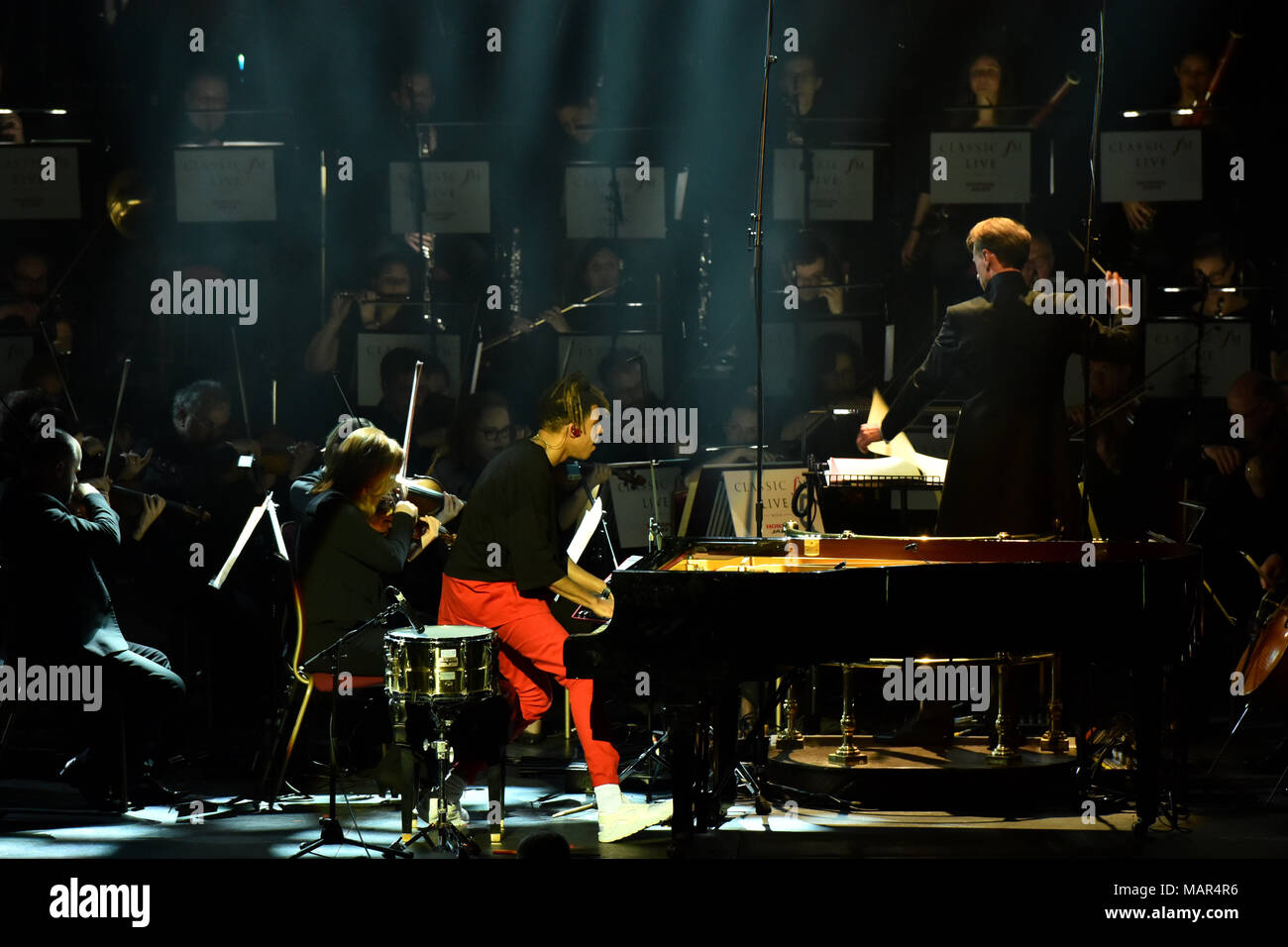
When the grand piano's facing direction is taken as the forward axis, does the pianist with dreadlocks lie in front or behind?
in front

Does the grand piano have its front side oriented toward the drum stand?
yes

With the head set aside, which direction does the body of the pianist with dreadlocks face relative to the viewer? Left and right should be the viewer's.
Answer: facing to the right of the viewer

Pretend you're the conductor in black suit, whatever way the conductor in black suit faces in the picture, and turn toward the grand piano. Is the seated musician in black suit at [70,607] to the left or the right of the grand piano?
right

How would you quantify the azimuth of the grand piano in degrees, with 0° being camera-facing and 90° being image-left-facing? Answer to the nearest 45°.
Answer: approximately 90°

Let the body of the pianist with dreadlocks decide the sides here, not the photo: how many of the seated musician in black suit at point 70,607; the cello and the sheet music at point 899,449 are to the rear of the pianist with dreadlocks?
1

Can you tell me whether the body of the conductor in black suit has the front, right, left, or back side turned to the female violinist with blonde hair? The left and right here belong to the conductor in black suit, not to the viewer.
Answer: left

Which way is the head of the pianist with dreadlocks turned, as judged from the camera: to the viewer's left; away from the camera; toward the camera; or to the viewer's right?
to the viewer's right

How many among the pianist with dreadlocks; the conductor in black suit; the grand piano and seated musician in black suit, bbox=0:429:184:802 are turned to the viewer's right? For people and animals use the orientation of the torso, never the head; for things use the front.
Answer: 2

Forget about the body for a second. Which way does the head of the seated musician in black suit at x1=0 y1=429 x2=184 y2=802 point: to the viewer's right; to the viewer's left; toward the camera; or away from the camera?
to the viewer's right

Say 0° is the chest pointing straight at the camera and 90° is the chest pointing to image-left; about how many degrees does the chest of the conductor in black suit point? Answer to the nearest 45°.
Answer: approximately 180°

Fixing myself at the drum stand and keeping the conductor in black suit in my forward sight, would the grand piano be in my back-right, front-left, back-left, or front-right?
front-right

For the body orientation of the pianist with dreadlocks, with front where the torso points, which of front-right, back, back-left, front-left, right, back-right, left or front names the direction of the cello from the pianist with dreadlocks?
front

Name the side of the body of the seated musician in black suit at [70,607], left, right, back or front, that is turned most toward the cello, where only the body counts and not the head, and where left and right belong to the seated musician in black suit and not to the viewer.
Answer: front

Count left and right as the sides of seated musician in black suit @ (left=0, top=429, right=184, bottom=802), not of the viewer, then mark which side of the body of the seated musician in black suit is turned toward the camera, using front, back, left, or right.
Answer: right
